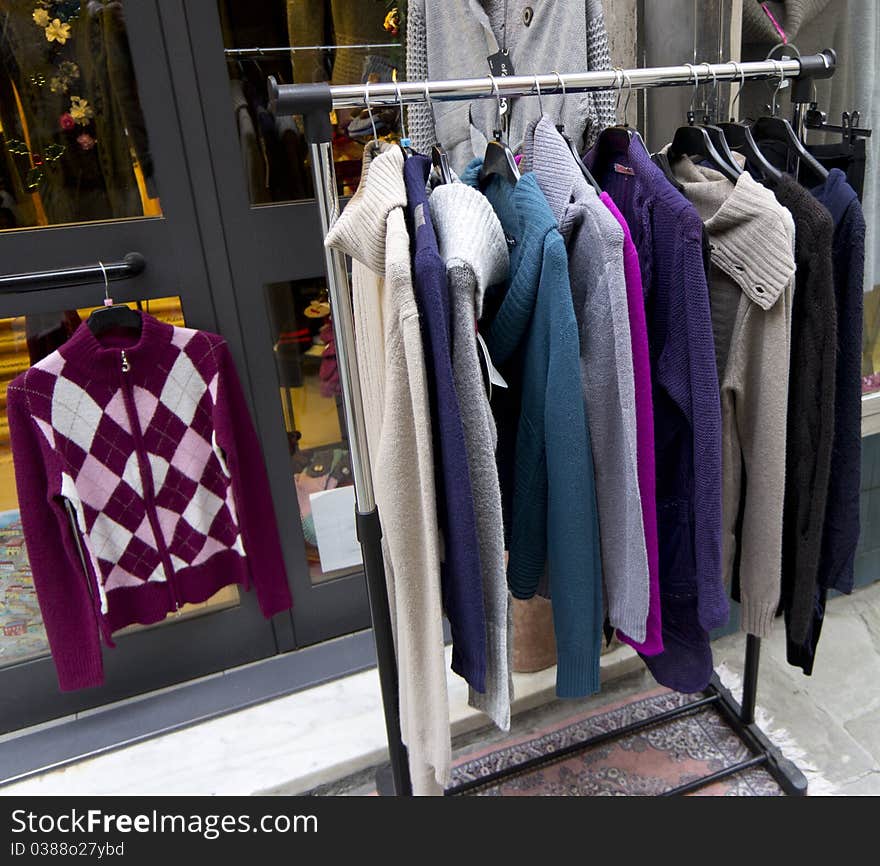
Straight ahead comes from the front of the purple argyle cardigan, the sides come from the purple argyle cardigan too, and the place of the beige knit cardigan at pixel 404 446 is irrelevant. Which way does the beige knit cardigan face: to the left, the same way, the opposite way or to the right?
to the right

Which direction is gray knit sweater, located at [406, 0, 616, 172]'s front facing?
toward the camera

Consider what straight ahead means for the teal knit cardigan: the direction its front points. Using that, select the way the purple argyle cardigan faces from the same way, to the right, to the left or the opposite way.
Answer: to the left

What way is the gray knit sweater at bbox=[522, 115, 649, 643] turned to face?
to the viewer's left

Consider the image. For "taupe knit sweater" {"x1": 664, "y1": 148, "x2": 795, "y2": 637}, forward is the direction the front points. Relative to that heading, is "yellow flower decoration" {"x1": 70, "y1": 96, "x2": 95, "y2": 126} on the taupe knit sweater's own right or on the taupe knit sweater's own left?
on the taupe knit sweater's own right

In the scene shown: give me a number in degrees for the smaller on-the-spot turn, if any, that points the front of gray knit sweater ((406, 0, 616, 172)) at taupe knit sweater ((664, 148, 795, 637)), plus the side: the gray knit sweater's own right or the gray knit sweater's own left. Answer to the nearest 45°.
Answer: approximately 45° to the gray knit sweater's own left

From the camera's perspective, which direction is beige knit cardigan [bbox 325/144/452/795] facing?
to the viewer's left

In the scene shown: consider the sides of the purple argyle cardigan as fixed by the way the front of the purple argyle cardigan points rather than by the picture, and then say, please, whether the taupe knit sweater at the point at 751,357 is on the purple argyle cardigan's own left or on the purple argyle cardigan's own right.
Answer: on the purple argyle cardigan's own left

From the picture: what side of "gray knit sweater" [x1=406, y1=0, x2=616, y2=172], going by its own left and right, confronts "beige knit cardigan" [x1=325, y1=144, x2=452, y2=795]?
front

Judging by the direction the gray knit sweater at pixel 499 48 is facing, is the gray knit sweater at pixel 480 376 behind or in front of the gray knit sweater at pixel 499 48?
in front

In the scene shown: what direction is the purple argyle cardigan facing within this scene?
toward the camera

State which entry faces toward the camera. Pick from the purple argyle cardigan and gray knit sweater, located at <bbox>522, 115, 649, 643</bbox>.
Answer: the purple argyle cardigan

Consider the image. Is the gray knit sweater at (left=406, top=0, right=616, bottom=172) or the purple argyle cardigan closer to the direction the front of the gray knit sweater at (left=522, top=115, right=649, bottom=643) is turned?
the purple argyle cardigan

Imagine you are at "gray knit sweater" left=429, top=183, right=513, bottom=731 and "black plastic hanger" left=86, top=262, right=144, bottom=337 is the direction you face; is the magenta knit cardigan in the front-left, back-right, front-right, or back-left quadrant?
back-right

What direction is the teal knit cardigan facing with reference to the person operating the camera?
facing the viewer and to the left of the viewer
